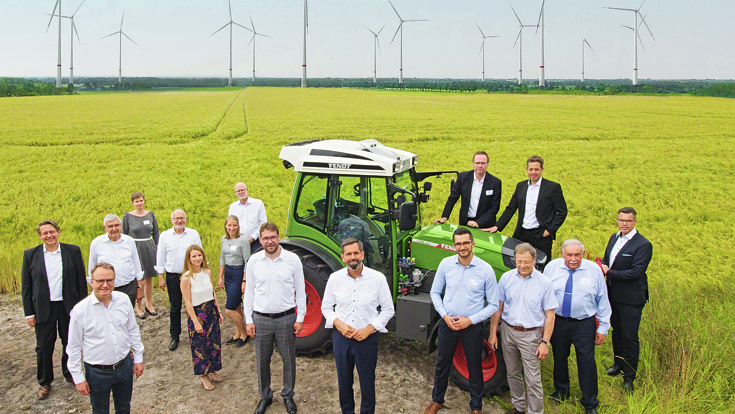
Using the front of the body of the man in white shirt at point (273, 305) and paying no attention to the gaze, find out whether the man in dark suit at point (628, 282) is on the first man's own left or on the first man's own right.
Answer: on the first man's own left

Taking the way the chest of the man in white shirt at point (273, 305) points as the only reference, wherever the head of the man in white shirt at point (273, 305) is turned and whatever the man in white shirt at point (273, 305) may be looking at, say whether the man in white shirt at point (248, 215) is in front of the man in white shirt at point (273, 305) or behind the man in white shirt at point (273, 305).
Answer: behind

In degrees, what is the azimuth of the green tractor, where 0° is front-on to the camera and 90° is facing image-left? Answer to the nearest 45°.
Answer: approximately 315°
